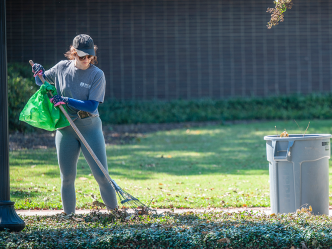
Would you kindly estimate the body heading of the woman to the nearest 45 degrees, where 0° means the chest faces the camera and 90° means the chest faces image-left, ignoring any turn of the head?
approximately 0°

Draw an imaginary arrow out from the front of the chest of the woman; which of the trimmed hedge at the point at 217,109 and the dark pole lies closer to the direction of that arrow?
the dark pole

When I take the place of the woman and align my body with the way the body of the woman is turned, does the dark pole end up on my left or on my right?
on my right

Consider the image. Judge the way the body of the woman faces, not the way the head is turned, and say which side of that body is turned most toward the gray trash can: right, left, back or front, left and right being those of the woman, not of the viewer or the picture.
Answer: left

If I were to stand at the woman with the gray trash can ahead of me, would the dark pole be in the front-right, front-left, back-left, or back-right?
back-right

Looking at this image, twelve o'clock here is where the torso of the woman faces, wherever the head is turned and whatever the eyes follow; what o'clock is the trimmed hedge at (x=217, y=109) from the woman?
The trimmed hedge is roughly at 7 o'clock from the woman.

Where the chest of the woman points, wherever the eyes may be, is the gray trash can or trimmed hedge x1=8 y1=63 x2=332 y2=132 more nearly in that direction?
the gray trash can
